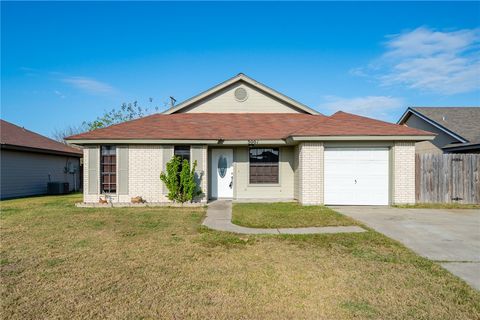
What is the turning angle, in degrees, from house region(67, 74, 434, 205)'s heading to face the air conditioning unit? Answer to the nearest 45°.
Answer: approximately 135° to its right

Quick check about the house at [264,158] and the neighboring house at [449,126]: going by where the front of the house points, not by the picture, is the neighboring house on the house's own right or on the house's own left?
on the house's own left

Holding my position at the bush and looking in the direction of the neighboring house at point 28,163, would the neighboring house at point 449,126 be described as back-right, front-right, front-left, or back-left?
back-right

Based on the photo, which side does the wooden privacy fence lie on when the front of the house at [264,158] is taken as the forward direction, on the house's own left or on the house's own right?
on the house's own left

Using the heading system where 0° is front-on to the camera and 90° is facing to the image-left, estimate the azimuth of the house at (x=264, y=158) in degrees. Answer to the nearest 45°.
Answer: approximately 0°
